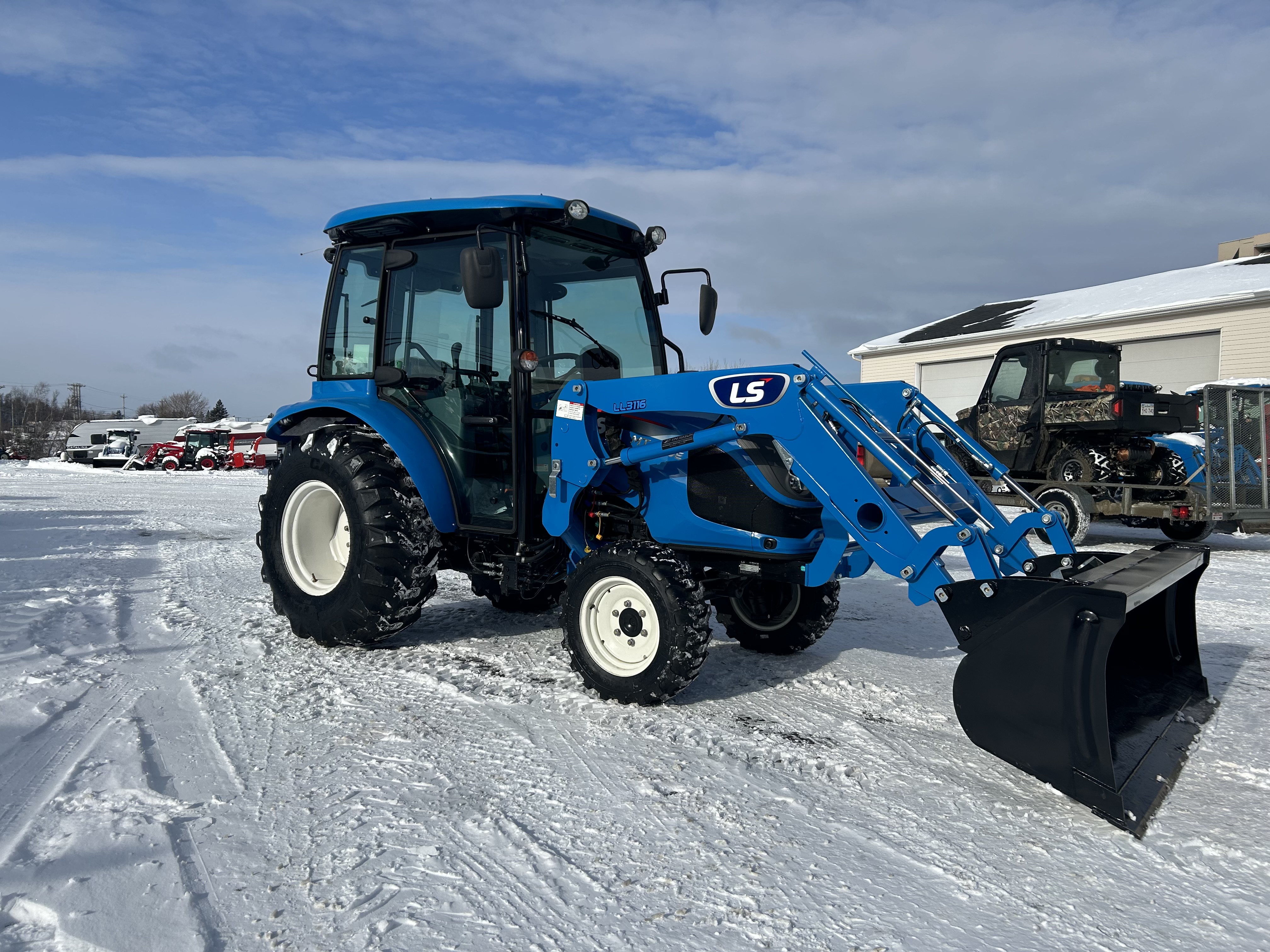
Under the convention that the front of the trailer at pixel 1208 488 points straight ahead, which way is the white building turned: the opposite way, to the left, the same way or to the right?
to the left

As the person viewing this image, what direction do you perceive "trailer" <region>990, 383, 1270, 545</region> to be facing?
facing away from the viewer and to the left of the viewer

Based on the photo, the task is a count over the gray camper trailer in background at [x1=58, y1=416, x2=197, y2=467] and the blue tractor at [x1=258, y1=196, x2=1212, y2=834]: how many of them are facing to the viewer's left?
1

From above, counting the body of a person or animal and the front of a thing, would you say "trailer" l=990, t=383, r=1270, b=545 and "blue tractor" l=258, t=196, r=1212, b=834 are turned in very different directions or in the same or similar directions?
very different directions

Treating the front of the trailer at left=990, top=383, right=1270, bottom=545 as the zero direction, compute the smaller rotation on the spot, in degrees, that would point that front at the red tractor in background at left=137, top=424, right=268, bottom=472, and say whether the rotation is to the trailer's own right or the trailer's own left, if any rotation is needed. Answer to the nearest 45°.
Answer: approximately 45° to the trailer's own left

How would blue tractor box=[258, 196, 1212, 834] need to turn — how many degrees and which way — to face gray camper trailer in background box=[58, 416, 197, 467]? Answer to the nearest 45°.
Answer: approximately 180°

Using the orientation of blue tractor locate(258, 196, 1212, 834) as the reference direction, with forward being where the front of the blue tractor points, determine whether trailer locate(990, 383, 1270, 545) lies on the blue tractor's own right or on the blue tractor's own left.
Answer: on the blue tractor's own left
